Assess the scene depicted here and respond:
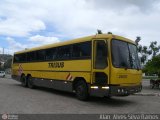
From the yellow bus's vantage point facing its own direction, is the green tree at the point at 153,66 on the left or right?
on its left

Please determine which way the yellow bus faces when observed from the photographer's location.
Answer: facing the viewer and to the right of the viewer
